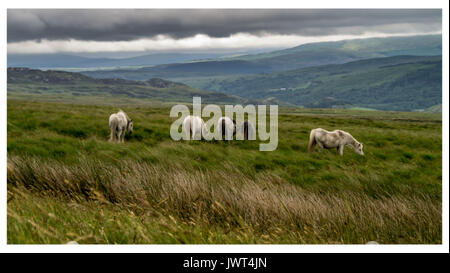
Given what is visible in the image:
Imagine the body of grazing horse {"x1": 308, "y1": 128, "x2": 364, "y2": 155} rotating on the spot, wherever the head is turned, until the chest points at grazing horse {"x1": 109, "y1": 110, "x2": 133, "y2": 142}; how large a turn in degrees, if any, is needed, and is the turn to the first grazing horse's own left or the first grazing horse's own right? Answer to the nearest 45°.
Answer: approximately 180°

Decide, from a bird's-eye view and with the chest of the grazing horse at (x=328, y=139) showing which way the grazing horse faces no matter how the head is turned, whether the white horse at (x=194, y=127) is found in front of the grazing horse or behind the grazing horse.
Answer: behind

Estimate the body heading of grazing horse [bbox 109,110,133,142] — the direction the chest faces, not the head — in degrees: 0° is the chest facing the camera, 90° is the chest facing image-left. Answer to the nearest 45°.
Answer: approximately 225°

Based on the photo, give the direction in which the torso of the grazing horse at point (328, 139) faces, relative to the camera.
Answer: to the viewer's right

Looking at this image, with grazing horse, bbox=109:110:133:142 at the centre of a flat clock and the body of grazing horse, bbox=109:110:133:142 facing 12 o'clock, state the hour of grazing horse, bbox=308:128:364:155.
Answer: grazing horse, bbox=308:128:364:155 is roughly at 2 o'clock from grazing horse, bbox=109:110:133:142.

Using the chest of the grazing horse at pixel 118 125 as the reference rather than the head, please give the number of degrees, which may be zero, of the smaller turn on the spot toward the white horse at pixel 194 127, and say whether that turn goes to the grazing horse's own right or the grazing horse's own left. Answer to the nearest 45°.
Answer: approximately 45° to the grazing horse's own right
